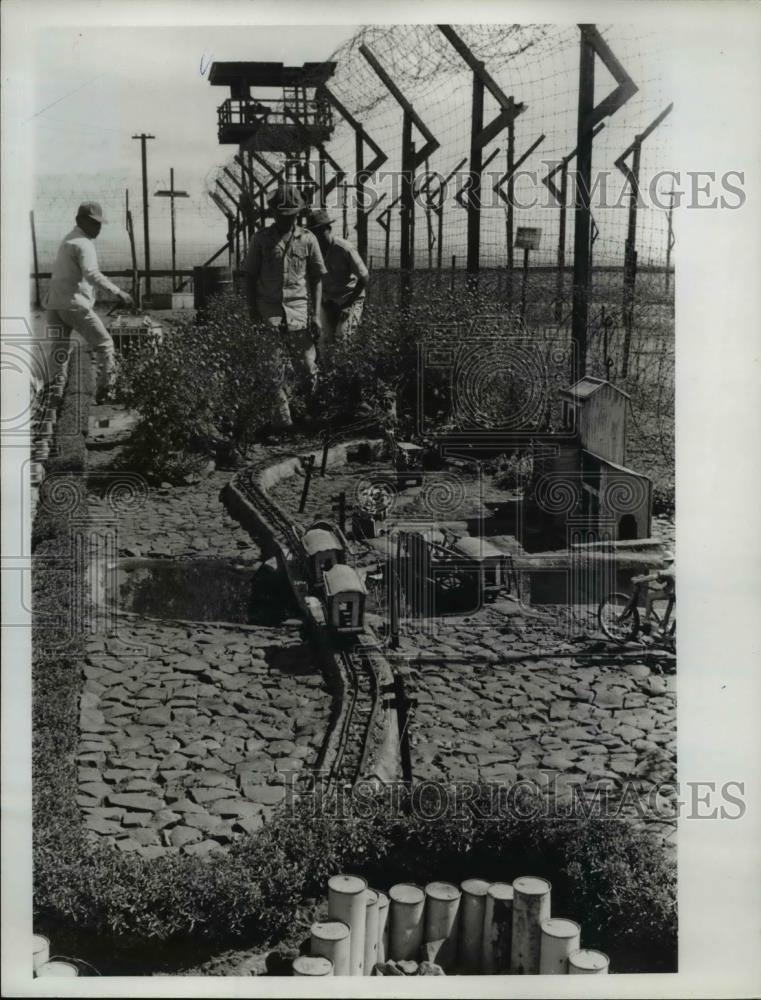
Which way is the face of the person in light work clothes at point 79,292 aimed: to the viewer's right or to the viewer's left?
to the viewer's right

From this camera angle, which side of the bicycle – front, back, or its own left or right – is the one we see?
left

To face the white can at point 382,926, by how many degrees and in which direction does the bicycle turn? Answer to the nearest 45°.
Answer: approximately 45° to its left

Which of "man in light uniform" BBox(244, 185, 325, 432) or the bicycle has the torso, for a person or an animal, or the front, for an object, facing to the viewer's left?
the bicycle

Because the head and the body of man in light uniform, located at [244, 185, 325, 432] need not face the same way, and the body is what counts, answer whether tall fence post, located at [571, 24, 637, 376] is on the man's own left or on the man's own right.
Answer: on the man's own left

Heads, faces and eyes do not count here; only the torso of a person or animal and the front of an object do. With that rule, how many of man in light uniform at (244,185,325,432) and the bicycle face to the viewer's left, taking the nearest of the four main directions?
1

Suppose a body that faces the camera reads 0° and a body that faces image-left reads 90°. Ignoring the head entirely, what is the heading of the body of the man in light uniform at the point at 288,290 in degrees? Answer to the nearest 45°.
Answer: approximately 0°
